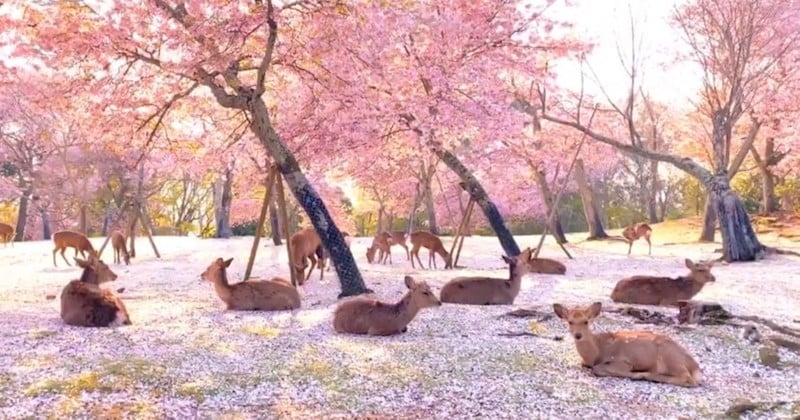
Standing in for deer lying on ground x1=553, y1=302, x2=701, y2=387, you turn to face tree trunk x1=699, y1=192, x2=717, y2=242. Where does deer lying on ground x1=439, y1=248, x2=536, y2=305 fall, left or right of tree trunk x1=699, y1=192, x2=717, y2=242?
left

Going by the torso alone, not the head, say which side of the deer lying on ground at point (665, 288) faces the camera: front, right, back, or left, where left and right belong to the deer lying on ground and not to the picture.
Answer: right

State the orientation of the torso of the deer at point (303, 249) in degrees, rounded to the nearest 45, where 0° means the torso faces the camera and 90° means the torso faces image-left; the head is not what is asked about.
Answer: approximately 45°

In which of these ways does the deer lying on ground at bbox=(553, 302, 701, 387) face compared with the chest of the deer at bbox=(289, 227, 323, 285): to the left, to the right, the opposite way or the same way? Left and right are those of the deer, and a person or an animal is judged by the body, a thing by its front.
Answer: to the right

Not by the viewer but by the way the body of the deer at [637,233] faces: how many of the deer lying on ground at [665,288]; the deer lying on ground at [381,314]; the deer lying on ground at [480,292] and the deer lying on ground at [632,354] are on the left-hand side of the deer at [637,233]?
4

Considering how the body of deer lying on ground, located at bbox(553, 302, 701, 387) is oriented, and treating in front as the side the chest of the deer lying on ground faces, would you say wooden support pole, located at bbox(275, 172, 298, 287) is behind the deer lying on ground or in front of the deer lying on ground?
in front

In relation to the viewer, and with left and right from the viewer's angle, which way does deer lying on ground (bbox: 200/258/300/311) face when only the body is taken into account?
facing to the left of the viewer

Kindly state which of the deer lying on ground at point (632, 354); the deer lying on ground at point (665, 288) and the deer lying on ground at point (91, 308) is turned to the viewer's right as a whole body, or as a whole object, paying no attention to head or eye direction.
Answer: the deer lying on ground at point (665, 288)

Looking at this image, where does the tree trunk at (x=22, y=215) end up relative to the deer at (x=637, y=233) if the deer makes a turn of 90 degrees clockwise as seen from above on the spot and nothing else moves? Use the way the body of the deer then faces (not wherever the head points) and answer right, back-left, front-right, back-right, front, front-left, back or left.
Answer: left
